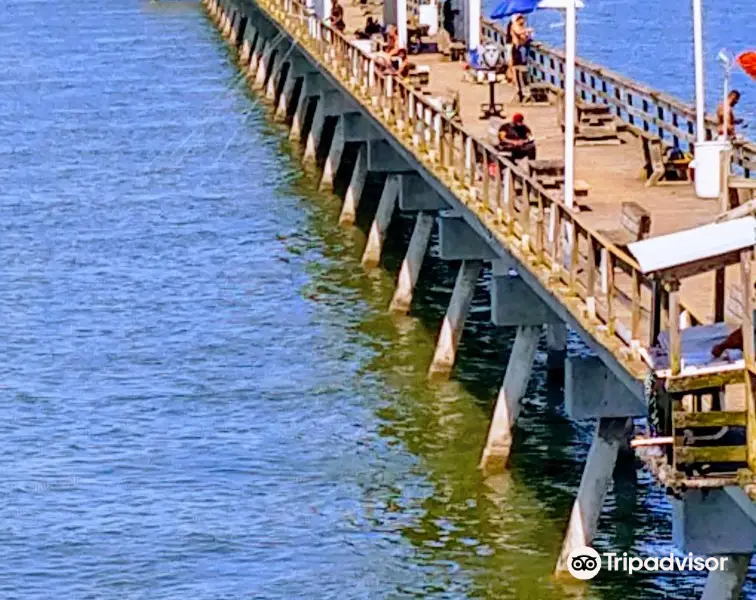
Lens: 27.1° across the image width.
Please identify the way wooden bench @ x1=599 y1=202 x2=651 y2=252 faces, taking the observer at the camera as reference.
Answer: facing the viewer and to the left of the viewer

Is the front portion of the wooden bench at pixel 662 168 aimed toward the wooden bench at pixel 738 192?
no

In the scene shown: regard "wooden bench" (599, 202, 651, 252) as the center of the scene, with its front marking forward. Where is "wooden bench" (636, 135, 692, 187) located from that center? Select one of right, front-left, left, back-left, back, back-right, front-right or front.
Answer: back-right

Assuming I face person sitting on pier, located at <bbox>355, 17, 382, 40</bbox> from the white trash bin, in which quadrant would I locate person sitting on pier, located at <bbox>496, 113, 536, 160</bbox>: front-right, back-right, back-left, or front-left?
front-left

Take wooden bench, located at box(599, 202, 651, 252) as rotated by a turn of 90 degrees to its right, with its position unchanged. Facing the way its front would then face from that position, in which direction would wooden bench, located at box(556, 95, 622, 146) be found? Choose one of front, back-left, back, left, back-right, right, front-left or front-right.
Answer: front-right
